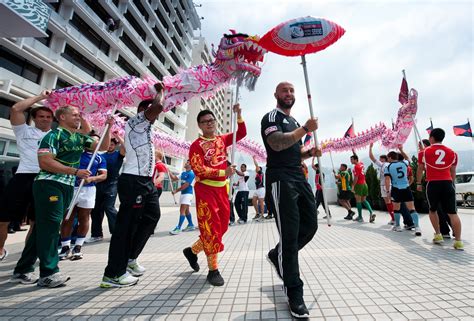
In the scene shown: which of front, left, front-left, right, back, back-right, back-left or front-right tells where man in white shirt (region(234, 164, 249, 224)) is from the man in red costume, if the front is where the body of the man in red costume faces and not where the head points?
back-left

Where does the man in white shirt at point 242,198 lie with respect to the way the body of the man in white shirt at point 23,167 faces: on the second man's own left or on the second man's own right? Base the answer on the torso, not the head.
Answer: on the second man's own left

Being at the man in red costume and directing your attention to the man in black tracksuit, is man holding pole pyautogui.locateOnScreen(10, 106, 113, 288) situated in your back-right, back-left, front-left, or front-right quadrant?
back-right

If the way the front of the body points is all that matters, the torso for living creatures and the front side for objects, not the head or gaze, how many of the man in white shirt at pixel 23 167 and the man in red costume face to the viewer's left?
0

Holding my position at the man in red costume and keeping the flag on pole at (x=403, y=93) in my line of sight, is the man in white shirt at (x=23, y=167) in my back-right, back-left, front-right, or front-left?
back-left

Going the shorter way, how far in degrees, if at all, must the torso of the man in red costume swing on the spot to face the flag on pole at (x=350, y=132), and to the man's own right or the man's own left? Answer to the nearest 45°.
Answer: approximately 90° to the man's own left

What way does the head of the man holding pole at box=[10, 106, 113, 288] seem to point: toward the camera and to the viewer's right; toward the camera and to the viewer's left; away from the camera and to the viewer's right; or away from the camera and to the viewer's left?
toward the camera and to the viewer's right
